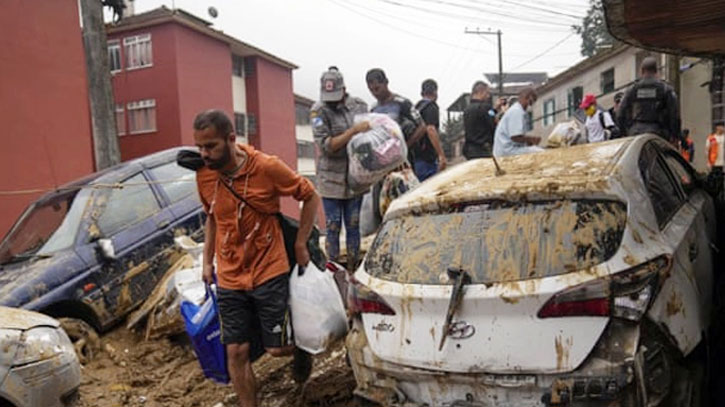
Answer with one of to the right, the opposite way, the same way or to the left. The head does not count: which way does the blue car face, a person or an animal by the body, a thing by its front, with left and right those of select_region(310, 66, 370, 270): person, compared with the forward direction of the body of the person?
to the right

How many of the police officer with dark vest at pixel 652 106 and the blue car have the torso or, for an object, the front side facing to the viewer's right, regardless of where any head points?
0

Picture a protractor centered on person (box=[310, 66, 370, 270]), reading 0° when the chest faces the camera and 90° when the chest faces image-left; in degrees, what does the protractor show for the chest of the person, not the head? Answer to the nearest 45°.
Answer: approximately 315°

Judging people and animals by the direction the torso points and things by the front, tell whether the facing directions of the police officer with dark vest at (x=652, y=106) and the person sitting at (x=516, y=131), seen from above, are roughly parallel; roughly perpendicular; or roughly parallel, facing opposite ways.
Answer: roughly perpendicular

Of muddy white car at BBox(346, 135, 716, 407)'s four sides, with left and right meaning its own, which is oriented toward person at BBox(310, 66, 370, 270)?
left

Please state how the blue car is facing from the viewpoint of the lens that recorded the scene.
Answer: facing the viewer and to the left of the viewer

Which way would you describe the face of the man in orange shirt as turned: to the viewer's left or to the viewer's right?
to the viewer's left

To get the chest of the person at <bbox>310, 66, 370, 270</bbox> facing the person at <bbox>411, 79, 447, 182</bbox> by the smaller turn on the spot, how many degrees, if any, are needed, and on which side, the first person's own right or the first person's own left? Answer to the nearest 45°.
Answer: approximately 90° to the first person's own left
